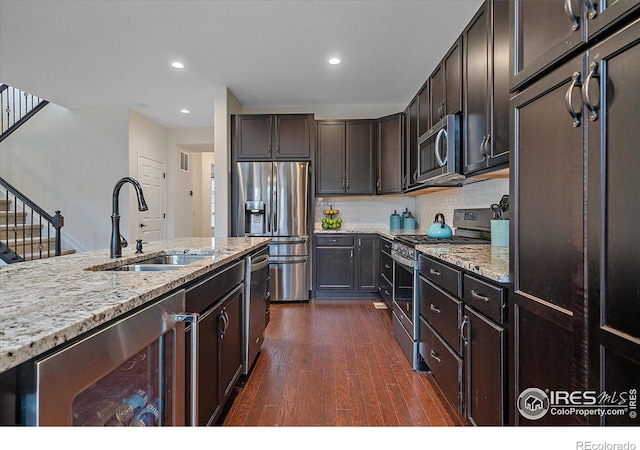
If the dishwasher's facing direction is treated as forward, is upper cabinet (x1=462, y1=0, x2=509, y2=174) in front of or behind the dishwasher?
in front

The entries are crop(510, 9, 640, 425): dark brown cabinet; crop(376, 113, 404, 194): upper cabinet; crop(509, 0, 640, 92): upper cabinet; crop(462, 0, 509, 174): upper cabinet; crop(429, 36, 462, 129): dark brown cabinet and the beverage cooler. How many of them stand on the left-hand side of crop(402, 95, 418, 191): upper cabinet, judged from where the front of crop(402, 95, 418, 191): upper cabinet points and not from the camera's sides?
5

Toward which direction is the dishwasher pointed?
to the viewer's right

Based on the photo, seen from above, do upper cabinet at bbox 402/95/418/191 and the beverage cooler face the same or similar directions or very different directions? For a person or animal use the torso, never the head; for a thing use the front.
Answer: very different directions

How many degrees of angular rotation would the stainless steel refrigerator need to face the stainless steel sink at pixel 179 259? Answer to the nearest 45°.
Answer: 0° — it already faces it

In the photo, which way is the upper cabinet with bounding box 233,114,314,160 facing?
toward the camera

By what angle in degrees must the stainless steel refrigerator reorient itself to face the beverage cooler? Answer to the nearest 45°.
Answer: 0° — it already faces it

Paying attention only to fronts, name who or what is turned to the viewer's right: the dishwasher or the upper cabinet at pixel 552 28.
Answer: the dishwasher

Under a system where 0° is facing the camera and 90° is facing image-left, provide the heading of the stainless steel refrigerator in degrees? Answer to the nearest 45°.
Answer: approximately 0°

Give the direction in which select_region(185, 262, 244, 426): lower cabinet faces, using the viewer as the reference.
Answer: facing the viewer and to the right of the viewer

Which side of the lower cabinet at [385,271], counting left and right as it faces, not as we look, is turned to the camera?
left

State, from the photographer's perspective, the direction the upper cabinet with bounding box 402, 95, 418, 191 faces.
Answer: facing to the left of the viewer

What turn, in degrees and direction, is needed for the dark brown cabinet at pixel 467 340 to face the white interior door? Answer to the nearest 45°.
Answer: approximately 90° to its right

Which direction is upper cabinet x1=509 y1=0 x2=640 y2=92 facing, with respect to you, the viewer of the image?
facing the viewer and to the left of the viewer
